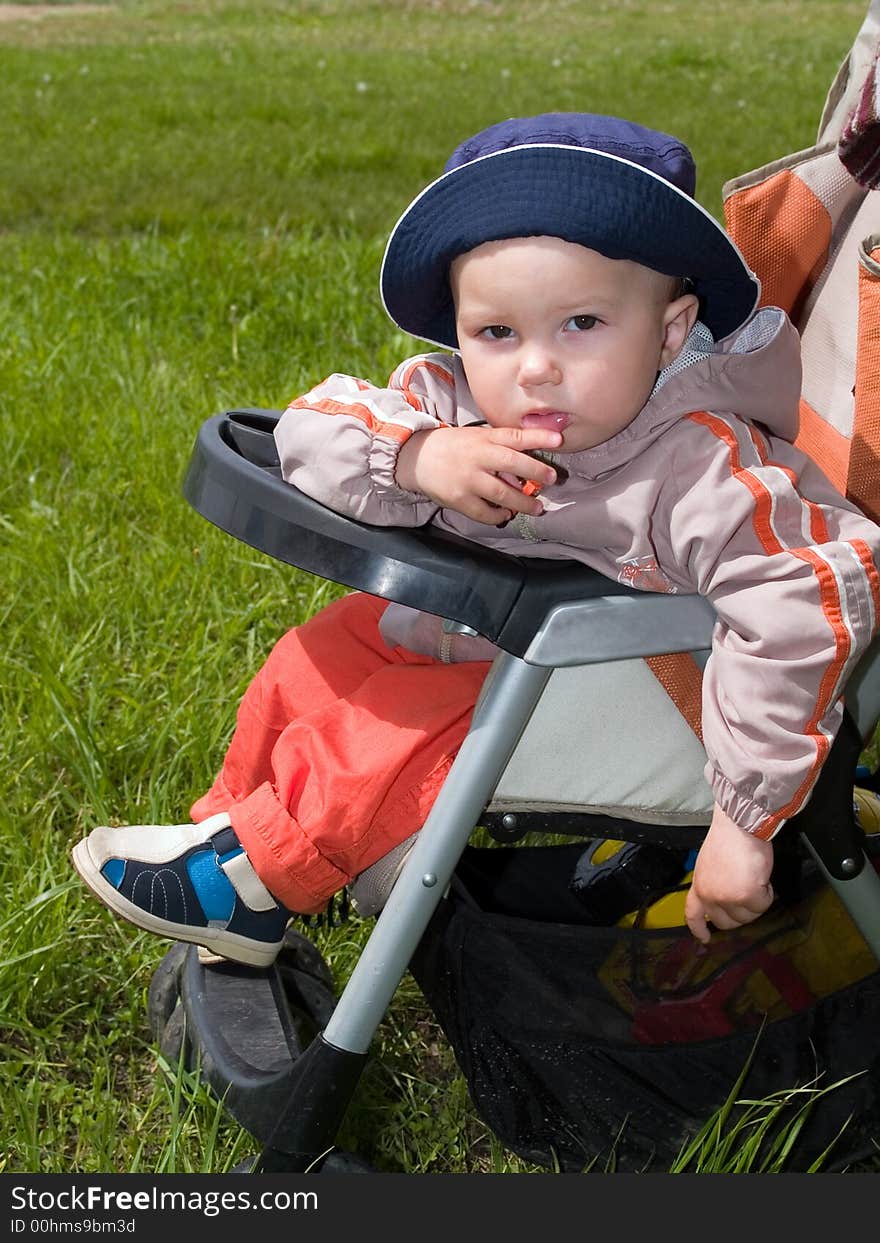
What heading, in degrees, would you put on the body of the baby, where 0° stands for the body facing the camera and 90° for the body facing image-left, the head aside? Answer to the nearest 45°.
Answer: approximately 45°

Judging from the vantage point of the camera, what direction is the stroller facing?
facing to the left of the viewer
